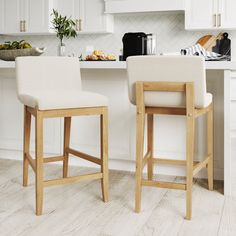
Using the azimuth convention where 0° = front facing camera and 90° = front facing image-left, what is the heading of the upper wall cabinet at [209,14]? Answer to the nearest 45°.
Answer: approximately 0°

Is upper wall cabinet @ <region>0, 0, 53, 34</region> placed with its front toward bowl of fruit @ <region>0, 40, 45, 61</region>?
yes

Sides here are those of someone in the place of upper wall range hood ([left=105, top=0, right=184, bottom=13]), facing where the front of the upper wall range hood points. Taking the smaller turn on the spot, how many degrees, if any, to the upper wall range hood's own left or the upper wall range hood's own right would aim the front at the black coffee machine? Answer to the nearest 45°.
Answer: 0° — it already faces it

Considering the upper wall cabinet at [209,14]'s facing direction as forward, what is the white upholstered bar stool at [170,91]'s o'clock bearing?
The white upholstered bar stool is roughly at 12 o'clock from the upper wall cabinet.

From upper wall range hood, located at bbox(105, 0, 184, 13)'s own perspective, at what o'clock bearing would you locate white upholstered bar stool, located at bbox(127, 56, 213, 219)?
The white upholstered bar stool is roughly at 12 o'clock from the upper wall range hood.
